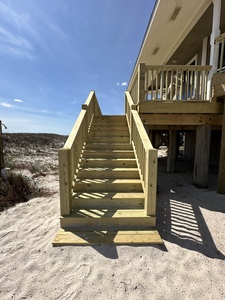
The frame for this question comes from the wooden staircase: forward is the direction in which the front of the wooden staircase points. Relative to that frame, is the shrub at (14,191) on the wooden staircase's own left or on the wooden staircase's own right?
on the wooden staircase's own right

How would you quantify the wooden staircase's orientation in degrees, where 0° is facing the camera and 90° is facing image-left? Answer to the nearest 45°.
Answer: approximately 0°
